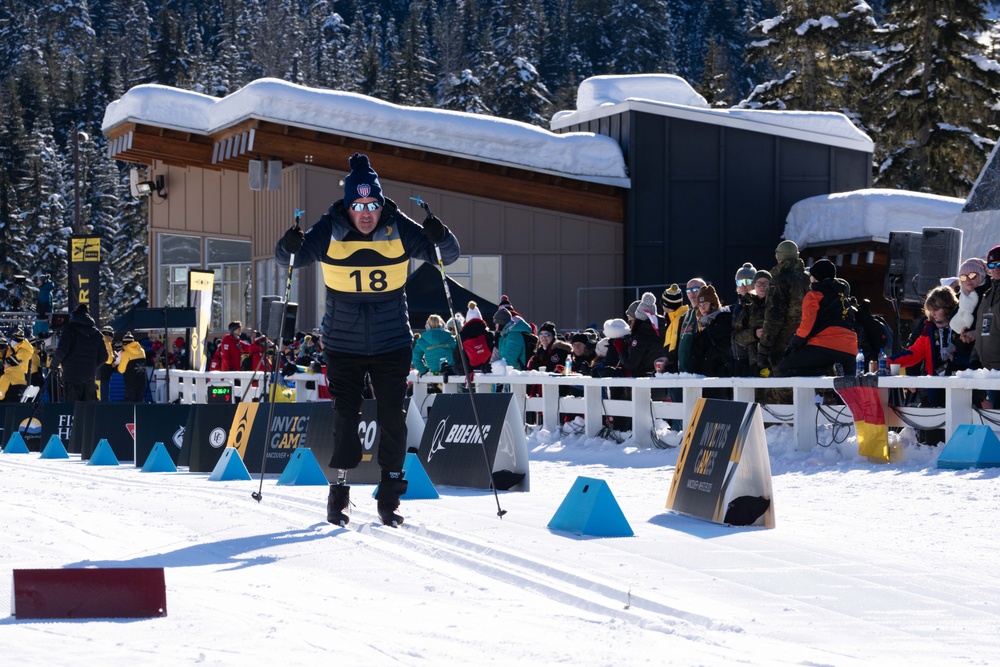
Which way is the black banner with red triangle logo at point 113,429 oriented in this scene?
toward the camera

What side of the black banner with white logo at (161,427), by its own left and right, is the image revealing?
front

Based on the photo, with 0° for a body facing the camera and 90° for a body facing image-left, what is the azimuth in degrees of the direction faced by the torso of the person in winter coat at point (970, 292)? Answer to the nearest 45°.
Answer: approximately 45°

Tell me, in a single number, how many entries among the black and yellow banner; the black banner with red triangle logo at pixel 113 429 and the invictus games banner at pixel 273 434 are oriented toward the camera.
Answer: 3

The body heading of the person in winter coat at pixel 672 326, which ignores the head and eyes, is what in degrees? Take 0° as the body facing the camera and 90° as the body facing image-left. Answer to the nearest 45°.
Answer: approximately 45°

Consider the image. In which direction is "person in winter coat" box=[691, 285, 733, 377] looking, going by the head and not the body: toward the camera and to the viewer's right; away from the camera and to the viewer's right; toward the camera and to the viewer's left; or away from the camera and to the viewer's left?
toward the camera and to the viewer's left

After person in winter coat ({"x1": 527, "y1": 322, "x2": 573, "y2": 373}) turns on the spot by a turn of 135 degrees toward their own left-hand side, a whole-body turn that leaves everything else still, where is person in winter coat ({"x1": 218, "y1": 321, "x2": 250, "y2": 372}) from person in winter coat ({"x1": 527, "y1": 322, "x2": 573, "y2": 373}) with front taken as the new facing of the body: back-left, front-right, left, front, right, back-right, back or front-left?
back-left

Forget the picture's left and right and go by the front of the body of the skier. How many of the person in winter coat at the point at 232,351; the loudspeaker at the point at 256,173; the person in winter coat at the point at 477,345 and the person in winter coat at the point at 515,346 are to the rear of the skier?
4

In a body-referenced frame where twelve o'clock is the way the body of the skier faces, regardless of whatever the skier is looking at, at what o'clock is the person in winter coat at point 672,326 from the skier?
The person in winter coat is roughly at 7 o'clock from the skier.

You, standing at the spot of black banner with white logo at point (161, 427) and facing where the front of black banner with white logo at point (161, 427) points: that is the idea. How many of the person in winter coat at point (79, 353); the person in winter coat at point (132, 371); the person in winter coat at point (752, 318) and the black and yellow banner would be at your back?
3

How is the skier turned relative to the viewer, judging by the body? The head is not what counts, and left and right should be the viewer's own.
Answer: facing the viewer

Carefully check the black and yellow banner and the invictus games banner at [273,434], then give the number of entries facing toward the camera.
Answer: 2

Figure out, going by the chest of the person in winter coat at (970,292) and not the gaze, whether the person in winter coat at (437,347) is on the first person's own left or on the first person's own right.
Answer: on the first person's own right

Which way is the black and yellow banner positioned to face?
toward the camera
